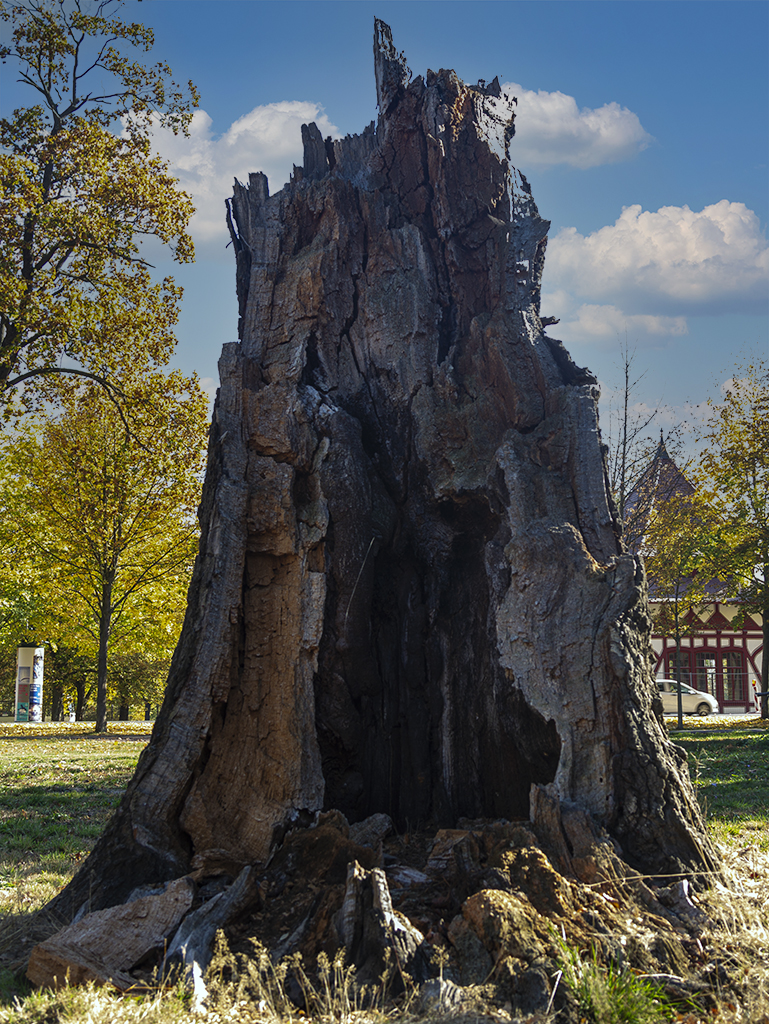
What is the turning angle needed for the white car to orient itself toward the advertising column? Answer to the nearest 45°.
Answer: approximately 135° to its right

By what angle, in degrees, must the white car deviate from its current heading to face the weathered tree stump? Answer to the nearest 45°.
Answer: approximately 90° to its right

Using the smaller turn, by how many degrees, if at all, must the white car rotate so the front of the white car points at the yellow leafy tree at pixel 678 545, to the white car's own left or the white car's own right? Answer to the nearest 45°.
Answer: approximately 90° to the white car's own right

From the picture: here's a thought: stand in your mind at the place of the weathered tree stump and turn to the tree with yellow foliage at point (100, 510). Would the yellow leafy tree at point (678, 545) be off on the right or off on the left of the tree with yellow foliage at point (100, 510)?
right

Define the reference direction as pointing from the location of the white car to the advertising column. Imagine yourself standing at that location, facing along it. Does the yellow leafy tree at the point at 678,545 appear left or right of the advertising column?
left

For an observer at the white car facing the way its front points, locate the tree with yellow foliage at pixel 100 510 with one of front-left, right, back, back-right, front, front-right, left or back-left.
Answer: back-right

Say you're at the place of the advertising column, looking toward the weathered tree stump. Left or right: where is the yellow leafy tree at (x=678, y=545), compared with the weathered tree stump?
left

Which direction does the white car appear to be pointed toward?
to the viewer's right
